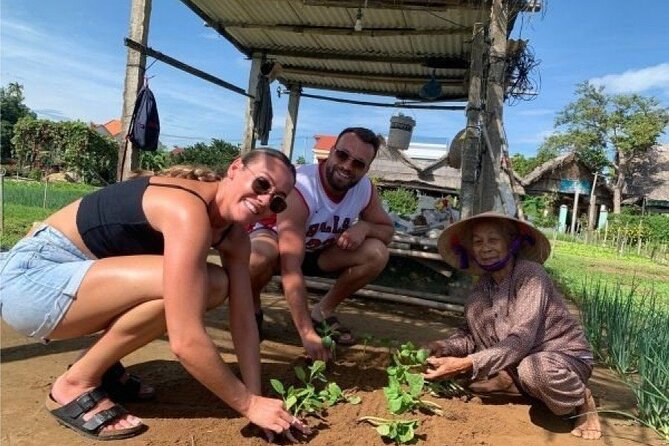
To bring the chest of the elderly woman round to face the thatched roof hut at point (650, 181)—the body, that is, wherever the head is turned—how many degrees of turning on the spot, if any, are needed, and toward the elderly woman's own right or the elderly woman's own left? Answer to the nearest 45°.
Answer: approximately 135° to the elderly woman's own right

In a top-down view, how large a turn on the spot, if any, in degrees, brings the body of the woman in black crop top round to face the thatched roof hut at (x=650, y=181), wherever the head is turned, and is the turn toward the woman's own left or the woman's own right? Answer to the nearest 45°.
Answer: approximately 45° to the woman's own left

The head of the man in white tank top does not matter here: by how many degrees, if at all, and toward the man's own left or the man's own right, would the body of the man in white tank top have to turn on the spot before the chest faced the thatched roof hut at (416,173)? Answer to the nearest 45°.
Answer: approximately 180°

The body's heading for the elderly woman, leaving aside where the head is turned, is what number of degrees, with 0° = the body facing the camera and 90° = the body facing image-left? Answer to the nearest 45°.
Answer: approximately 45°

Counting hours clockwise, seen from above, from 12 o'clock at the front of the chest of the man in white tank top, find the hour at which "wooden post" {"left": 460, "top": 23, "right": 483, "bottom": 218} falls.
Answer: The wooden post is roughly at 7 o'clock from the man in white tank top.

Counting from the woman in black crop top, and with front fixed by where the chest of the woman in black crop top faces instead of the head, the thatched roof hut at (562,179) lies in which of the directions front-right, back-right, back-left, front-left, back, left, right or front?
front-left

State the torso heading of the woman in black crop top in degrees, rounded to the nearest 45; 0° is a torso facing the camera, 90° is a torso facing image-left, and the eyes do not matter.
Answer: approximately 270°

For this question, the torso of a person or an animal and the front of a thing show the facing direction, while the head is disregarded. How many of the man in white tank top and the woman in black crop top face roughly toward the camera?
1

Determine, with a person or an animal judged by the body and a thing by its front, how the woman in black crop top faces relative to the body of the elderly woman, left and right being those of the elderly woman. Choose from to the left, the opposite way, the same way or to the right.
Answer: the opposite way

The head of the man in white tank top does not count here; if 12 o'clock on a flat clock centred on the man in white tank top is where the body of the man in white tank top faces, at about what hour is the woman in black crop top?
The woman in black crop top is roughly at 1 o'clock from the man in white tank top.

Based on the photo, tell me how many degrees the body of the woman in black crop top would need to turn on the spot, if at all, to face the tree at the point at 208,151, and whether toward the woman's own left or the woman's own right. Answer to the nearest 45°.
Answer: approximately 90° to the woman's own left
